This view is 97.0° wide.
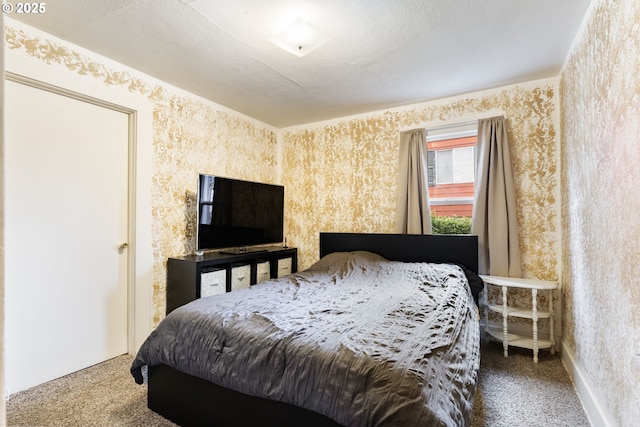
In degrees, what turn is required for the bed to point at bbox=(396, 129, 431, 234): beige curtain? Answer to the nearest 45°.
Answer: approximately 180°

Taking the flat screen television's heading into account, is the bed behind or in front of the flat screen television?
in front

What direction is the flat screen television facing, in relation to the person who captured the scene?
facing the viewer and to the right of the viewer

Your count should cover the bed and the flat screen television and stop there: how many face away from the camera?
0

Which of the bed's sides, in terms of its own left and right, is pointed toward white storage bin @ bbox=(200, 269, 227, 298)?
right

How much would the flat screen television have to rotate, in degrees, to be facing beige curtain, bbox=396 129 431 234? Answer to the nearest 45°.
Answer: approximately 45° to its left

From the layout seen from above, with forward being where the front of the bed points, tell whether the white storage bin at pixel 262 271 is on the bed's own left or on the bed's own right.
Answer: on the bed's own right

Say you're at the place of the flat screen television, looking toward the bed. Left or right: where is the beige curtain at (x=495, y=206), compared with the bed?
left

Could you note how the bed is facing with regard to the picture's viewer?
facing the viewer and to the left of the viewer

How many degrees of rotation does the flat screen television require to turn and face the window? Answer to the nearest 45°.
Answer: approximately 45° to its left
